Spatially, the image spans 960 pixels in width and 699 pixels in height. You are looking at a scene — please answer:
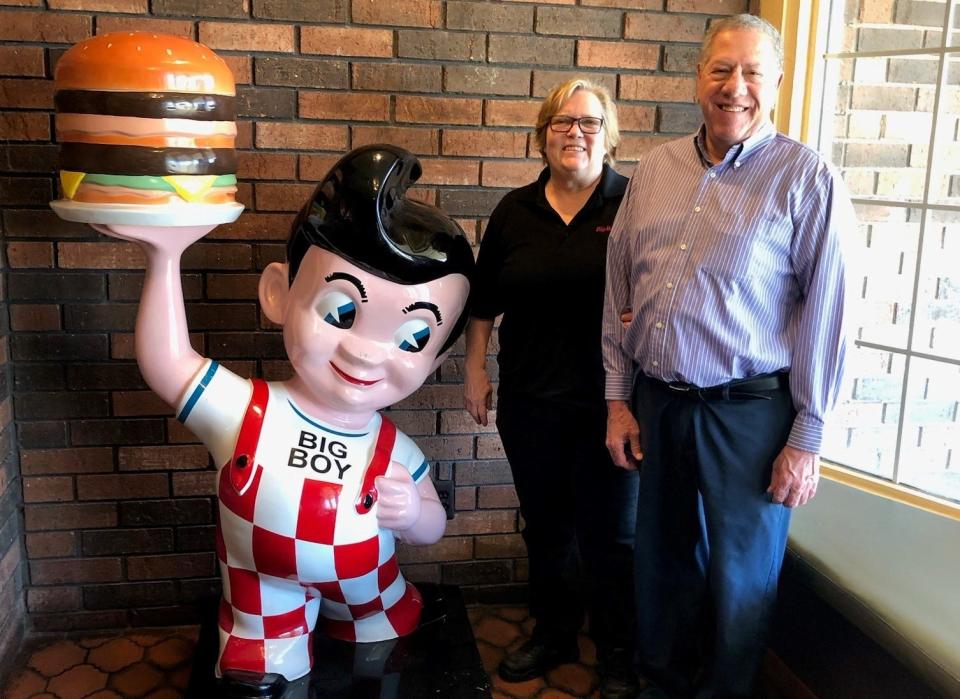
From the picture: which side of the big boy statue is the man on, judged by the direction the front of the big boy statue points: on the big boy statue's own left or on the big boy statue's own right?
on the big boy statue's own left

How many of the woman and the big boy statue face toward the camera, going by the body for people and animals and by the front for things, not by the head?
2

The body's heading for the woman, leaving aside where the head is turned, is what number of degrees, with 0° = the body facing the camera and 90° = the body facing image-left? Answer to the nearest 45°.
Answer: approximately 0°

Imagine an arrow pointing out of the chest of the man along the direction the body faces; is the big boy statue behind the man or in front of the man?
in front

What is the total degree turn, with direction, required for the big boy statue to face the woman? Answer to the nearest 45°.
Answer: approximately 90° to its left

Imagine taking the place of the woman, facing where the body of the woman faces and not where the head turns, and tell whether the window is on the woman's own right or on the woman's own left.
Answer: on the woman's own left

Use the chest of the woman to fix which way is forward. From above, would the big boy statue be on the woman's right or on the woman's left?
on the woman's right

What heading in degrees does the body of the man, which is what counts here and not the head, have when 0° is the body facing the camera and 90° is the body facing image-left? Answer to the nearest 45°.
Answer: approximately 45°

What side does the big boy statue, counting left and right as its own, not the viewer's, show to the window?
left
